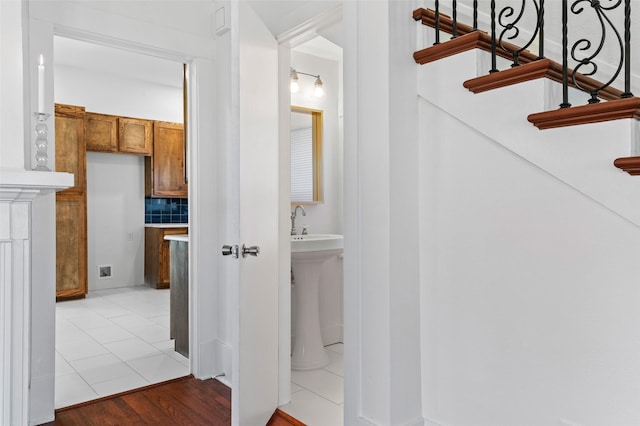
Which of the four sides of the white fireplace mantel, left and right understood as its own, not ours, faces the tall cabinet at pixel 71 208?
back

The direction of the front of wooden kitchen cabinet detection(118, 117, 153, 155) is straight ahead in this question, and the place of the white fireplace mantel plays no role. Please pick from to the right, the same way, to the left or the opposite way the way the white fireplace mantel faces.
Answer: the same way

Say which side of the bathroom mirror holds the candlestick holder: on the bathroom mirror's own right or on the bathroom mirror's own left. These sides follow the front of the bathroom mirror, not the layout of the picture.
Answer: on the bathroom mirror's own right

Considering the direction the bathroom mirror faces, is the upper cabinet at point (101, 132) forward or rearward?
rearward

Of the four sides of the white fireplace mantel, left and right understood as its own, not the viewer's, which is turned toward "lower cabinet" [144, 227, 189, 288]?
back

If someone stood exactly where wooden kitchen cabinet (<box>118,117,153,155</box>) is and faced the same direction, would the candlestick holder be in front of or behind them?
in front

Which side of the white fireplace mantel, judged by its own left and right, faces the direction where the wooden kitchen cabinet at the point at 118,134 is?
back

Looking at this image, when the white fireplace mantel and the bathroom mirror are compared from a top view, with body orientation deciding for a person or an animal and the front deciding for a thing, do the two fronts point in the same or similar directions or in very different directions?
same or similar directions

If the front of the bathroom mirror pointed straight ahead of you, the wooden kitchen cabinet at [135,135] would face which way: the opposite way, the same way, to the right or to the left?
the same way

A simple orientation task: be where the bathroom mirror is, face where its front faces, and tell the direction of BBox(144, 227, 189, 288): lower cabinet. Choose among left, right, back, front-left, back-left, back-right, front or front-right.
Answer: back

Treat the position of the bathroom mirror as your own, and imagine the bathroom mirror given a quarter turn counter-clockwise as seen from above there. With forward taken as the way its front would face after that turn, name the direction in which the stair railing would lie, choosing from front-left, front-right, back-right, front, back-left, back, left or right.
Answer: right

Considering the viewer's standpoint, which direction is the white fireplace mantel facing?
facing the viewer

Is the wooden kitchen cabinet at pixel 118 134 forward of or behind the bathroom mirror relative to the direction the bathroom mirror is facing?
behind

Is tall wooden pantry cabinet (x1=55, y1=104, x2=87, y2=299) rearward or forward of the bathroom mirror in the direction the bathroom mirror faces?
rearward

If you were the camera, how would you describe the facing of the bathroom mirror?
facing the viewer and to the right of the viewer

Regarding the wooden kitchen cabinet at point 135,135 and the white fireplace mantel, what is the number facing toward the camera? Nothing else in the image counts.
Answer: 2

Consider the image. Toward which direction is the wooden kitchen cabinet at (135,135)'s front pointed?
toward the camera
